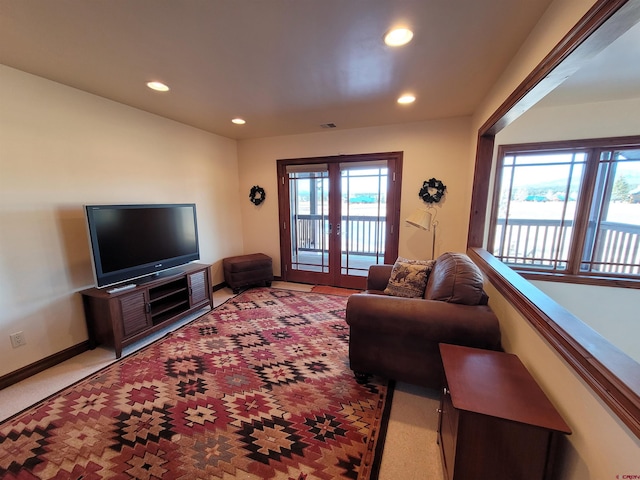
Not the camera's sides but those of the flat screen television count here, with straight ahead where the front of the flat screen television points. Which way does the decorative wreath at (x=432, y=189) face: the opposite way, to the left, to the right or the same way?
to the right

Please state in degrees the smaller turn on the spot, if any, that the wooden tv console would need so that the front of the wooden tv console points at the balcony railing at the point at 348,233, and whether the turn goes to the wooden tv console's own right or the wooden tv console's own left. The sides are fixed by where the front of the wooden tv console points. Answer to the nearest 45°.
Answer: approximately 45° to the wooden tv console's own left

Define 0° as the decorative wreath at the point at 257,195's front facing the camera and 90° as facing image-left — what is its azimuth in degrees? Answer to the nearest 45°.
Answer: approximately 0°

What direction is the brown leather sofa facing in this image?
to the viewer's left

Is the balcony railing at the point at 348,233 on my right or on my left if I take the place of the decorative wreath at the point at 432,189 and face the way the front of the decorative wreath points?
on my right

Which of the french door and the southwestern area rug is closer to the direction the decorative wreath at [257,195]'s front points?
the southwestern area rug

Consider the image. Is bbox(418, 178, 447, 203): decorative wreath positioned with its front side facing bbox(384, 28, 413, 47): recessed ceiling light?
yes

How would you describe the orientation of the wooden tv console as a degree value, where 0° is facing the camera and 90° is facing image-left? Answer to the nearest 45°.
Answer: approximately 315°

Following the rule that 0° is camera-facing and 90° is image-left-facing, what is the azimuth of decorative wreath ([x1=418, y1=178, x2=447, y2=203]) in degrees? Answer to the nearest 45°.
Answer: approximately 0°

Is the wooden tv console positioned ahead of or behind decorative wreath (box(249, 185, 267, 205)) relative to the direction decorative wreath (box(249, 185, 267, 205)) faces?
ahead

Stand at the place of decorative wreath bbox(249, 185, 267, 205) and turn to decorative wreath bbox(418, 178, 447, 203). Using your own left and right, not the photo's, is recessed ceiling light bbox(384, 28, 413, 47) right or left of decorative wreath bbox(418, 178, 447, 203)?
right

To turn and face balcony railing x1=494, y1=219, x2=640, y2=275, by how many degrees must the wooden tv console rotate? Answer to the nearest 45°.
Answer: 0° — it already faces it

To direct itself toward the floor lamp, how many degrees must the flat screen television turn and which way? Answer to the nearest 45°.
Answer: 0° — it already faces it
